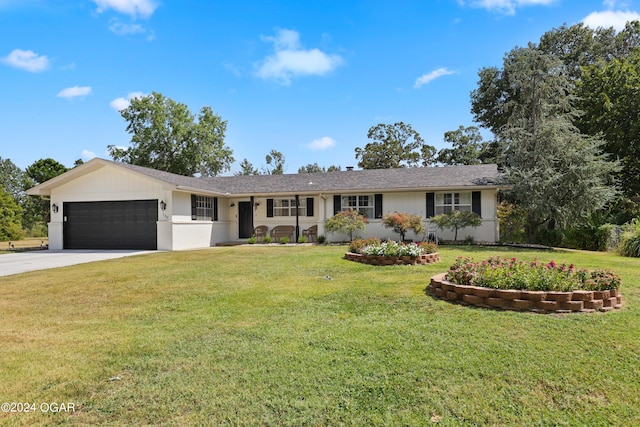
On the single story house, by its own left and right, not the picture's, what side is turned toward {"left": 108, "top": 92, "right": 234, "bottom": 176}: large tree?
back

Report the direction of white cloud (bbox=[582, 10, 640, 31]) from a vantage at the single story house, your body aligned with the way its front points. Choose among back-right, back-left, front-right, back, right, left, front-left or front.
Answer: left

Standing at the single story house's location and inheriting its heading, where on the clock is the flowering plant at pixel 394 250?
The flowering plant is roughly at 11 o'clock from the single story house.

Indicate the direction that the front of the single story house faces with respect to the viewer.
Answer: facing the viewer
